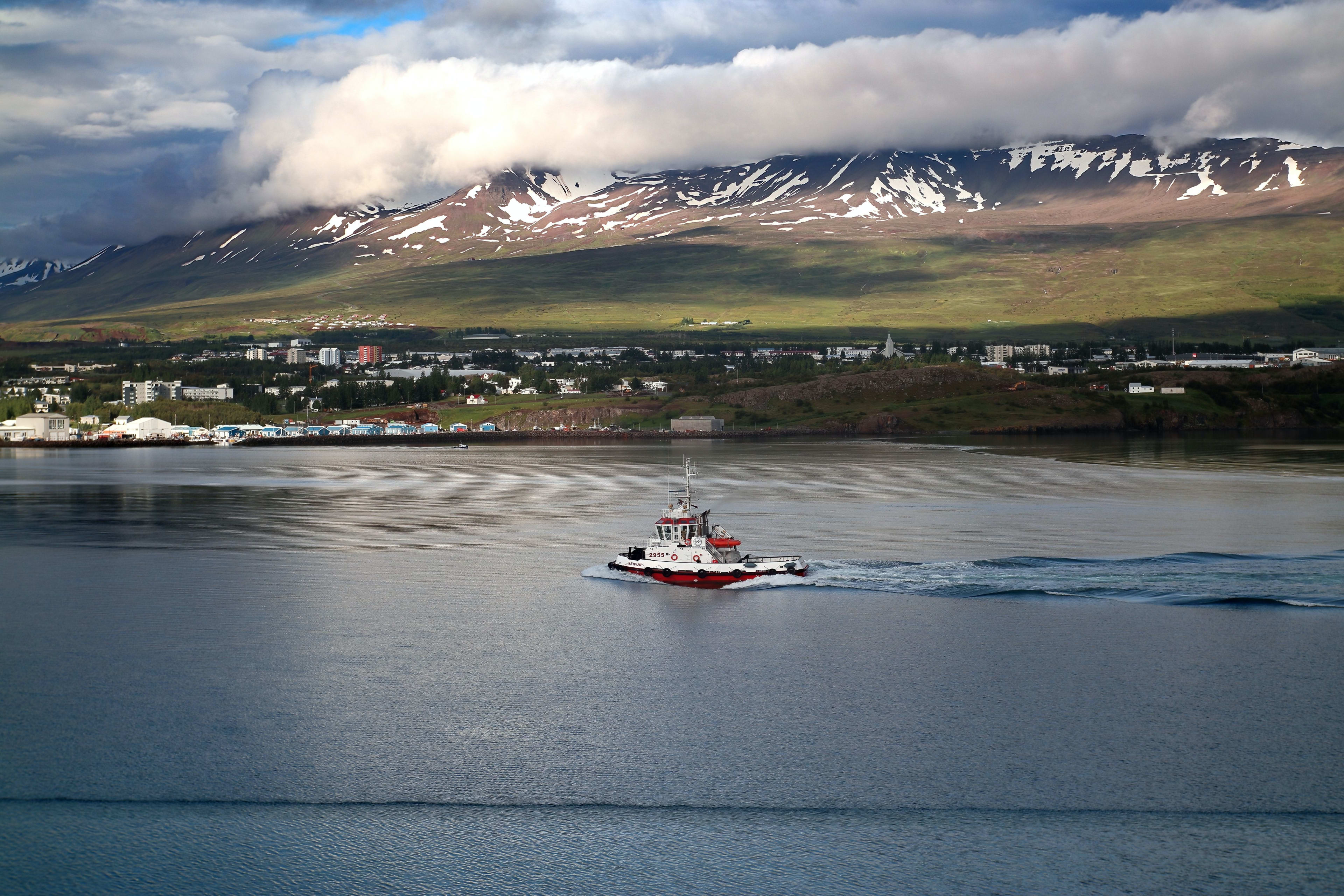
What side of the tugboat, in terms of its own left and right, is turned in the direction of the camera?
left
